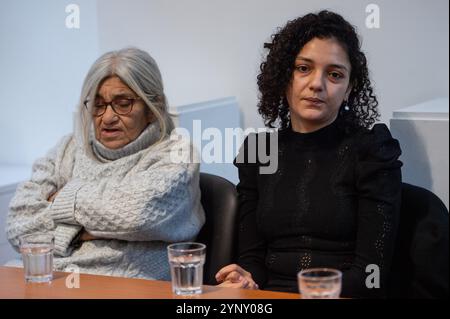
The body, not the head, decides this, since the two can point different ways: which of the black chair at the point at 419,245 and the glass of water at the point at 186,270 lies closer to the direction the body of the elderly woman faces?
the glass of water

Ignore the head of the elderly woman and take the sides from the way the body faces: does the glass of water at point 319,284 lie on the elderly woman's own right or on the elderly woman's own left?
on the elderly woman's own left

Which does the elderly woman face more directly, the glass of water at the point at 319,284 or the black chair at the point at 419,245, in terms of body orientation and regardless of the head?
the glass of water

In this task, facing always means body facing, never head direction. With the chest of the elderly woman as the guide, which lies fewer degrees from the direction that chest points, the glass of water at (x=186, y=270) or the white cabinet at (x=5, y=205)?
the glass of water

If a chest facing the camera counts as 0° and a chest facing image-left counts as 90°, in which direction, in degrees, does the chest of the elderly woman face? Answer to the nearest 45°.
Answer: approximately 45°

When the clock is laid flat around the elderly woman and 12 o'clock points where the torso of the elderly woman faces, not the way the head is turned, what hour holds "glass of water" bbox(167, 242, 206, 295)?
The glass of water is roughly at 10 o'clock from the elderly woman.

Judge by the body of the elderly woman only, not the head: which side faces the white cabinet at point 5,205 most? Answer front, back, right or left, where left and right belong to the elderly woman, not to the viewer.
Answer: right

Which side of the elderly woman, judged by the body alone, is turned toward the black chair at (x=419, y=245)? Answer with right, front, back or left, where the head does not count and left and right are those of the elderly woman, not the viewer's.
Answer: left
